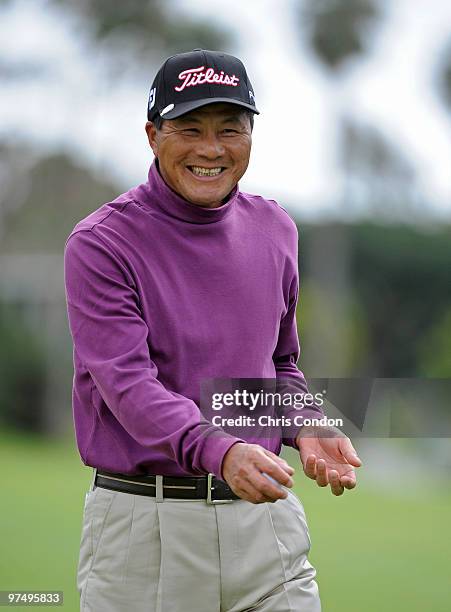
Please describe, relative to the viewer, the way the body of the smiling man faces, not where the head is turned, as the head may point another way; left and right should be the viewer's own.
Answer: facing the viewer and to the right of the viewer
